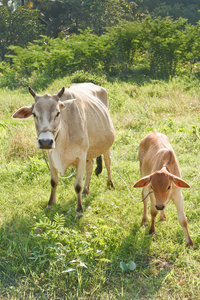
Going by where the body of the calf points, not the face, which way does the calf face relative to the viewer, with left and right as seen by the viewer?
facing the viewer

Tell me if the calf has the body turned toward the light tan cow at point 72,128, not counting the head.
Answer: no

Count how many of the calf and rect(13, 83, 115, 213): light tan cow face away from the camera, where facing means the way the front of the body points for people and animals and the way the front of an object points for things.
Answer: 0

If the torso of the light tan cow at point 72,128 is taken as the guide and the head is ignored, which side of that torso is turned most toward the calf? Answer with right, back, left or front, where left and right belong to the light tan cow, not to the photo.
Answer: left

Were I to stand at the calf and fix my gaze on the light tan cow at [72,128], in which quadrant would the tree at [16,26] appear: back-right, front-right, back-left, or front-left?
front-right

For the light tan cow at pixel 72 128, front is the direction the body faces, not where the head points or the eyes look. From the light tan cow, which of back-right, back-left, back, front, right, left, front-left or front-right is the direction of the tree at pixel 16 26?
back-right

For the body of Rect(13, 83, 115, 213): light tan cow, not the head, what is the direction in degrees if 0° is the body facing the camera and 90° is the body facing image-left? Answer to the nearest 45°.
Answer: approximately 45°

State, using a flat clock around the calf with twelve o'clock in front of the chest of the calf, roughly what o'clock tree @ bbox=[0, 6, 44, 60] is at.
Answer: The tree is roughly at 5 o'clock from the calf.

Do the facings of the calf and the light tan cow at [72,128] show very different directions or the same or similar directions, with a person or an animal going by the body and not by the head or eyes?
same or similar directions

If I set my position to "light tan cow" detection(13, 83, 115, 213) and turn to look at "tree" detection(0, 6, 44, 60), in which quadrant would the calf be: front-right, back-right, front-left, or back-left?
back-right
